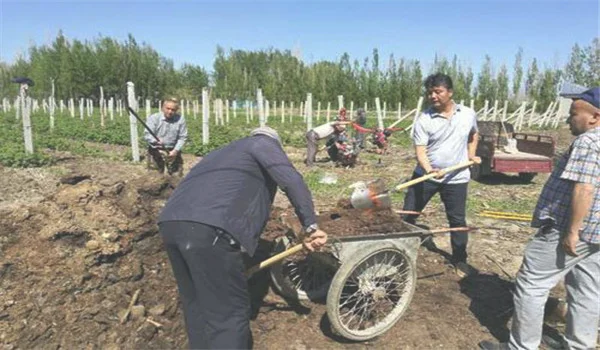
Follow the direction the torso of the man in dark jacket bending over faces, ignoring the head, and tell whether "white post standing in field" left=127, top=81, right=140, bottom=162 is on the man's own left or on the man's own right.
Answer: on the man's own left

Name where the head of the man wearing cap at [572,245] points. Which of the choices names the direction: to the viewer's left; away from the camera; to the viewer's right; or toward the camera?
to the viewer's left

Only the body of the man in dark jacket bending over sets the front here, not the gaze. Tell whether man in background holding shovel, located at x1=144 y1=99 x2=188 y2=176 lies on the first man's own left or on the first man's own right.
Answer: on the first man's own left

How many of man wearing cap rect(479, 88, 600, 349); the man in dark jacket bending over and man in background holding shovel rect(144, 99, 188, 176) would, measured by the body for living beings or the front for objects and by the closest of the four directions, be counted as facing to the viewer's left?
1

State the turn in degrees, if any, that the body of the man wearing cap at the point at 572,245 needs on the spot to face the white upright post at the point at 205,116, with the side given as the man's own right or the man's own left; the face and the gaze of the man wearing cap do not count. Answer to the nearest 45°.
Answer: approximately 45° to the man's own right

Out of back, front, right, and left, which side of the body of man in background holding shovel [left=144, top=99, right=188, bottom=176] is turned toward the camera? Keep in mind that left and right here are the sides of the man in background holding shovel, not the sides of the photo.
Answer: front

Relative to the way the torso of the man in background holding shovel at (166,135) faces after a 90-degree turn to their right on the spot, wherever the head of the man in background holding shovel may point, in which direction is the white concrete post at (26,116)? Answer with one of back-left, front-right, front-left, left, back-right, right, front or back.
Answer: front-right

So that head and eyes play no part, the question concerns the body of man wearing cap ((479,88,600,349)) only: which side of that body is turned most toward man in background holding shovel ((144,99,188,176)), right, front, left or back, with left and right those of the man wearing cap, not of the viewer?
front

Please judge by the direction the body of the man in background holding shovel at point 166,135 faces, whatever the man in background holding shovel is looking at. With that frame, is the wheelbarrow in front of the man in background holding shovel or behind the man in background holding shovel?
in front

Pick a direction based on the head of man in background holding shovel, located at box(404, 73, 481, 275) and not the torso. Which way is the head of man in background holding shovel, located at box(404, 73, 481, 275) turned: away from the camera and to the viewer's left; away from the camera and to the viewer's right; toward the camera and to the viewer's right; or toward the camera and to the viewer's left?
toward the camera and to the viewer's left

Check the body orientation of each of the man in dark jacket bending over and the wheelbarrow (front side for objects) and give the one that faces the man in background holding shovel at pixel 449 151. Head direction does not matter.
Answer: the man in dark jacket bending over

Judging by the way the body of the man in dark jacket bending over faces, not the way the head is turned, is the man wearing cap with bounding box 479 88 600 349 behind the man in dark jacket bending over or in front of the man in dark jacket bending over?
in front

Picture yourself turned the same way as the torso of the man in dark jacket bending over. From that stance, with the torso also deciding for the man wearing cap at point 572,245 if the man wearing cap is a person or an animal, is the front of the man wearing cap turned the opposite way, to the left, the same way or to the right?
to the left

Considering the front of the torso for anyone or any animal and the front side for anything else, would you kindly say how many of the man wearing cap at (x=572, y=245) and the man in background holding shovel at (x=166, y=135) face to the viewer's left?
1

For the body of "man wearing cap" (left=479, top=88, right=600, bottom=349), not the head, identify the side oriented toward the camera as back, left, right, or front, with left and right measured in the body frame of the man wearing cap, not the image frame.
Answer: left
